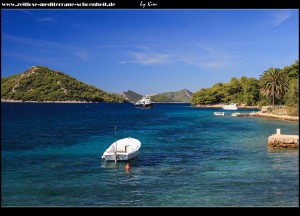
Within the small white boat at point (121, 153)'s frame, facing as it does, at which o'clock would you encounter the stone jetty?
The stone jetty is roughly at 1 o'clock from the small white boat.

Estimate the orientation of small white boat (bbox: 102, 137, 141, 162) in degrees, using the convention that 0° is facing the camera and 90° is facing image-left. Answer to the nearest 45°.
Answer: approximately 225°
